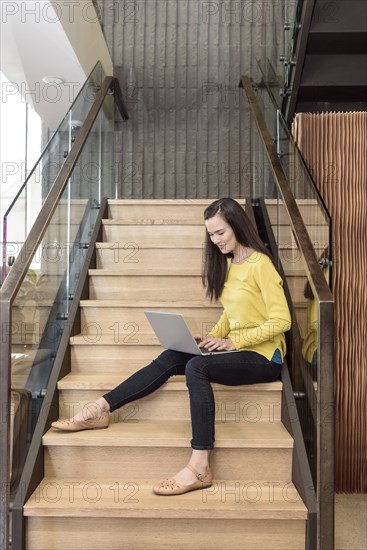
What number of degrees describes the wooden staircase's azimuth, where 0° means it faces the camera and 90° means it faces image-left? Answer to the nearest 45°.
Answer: approximately 0°
